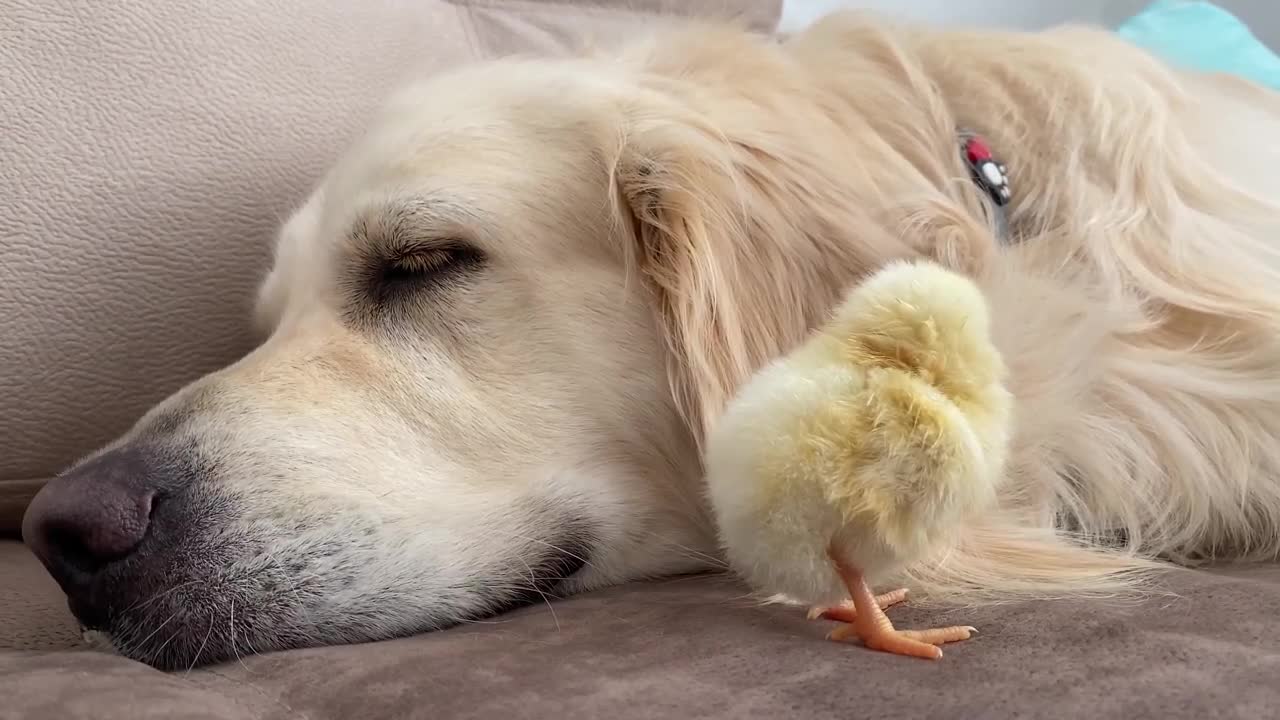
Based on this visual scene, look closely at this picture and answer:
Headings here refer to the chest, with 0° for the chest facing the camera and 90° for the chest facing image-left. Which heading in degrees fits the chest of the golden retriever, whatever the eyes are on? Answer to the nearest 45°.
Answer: approximately 90°

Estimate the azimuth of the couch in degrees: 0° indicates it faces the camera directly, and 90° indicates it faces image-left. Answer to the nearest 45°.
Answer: approximately 0°
